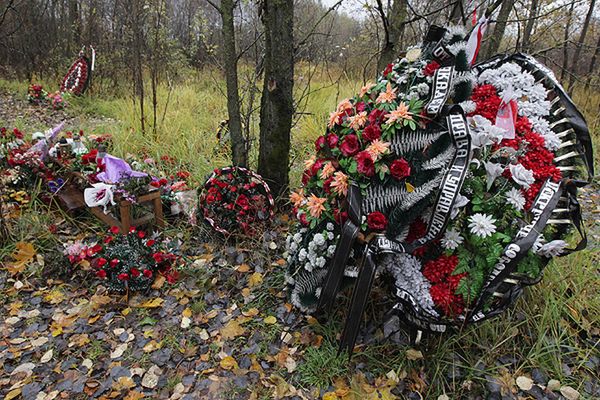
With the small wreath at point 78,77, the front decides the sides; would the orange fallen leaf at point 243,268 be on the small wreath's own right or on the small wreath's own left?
on the small wreath's own left

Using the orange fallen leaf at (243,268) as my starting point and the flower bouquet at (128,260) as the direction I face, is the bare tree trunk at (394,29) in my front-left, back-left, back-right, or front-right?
back-right

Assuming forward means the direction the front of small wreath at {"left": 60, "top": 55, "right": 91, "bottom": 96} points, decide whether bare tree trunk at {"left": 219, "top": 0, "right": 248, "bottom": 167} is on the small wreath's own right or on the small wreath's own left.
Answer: on the small wreath's own left

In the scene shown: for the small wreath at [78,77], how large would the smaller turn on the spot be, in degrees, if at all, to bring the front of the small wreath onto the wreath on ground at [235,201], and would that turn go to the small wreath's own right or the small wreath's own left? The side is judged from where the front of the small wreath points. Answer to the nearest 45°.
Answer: approximately 45° to the small wreath's own left

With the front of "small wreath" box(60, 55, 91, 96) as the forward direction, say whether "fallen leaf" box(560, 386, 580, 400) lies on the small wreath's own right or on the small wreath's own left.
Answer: on the small wreath's own left

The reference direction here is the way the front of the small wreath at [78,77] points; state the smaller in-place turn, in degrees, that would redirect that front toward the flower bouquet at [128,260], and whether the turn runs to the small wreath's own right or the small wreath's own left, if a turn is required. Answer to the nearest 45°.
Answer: approximately 45° to the small wreath's own left

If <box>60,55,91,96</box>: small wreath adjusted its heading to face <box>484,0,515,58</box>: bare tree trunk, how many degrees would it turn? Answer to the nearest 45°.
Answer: approximately 90° to its left

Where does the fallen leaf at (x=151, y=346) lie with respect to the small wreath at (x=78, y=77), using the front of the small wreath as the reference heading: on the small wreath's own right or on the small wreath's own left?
on the small wreath's own left

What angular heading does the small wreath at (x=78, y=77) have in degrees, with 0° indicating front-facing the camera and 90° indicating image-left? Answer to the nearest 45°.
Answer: approximately 45°

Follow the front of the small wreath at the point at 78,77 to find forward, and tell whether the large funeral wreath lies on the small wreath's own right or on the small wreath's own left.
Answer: on the small wreath's own left

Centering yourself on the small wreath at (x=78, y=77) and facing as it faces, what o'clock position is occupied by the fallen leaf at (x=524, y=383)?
The fallen leaf is roughly at 10 o'clock from the small wreath.
